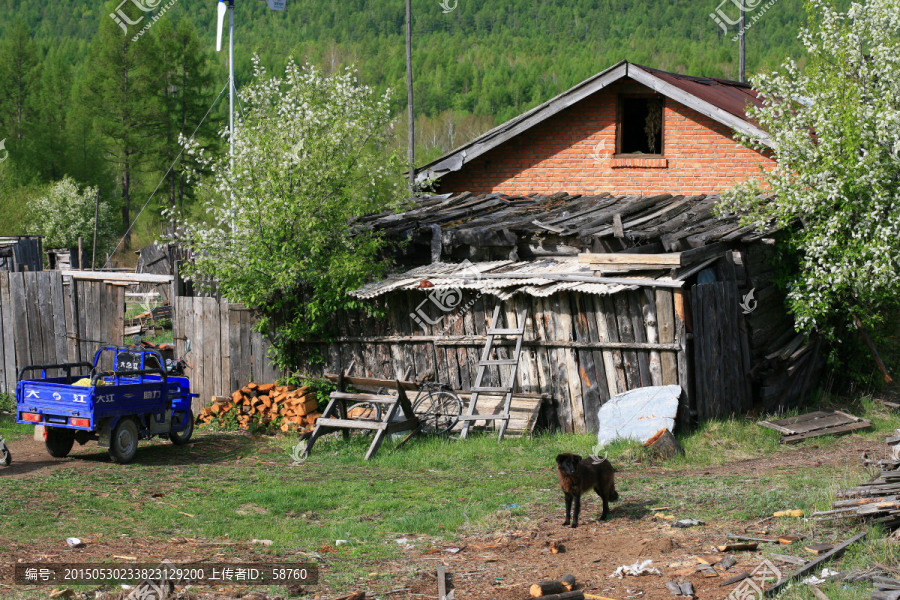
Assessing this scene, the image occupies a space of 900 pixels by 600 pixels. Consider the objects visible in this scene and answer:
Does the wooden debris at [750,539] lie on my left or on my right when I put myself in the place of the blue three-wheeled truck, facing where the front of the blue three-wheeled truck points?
on my right

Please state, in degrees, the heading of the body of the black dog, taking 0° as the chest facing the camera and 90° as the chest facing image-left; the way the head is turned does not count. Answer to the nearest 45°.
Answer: approximately 45°

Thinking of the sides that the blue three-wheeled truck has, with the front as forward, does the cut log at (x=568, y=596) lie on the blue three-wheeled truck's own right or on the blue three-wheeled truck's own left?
on the blue three-wheeled truck's own right

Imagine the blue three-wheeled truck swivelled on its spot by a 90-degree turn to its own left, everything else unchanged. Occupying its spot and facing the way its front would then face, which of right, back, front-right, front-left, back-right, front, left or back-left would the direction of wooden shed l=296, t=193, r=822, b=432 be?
back-right

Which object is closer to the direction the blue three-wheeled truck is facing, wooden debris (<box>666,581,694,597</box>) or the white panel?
the white panel

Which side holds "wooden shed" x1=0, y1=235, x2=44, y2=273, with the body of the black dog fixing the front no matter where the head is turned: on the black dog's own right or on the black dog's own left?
on the black dog's own right

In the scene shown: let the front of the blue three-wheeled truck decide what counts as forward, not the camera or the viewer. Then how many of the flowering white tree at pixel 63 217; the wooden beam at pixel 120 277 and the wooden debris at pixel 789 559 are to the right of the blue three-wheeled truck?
1

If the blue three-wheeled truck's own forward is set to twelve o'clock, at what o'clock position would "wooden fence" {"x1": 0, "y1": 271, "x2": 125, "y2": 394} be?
The wooden fence is roughly at 10 o'clock from the blue three-wheeled truck.

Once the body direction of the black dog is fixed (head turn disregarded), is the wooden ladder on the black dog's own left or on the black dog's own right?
on the black dog's own right

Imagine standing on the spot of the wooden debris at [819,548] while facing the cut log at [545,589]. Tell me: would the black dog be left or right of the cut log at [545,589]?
right

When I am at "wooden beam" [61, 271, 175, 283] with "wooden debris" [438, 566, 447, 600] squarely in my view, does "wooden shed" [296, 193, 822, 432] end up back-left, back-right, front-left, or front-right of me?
front-left

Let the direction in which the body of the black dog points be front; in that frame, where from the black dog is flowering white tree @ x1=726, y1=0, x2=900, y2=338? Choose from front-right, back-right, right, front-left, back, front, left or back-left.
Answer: back

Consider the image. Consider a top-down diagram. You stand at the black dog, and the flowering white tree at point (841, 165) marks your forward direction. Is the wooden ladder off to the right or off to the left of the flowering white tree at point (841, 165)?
left

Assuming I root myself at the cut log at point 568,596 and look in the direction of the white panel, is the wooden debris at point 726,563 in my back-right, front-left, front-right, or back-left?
front-right

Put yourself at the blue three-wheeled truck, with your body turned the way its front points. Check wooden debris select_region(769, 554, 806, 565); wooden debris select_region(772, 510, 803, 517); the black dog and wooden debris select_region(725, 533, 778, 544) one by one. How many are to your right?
4

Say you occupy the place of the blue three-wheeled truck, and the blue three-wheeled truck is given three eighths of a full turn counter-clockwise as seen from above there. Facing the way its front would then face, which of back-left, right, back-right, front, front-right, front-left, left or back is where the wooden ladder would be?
back

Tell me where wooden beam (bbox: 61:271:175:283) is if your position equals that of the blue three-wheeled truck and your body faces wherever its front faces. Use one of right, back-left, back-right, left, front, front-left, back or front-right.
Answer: front-left
